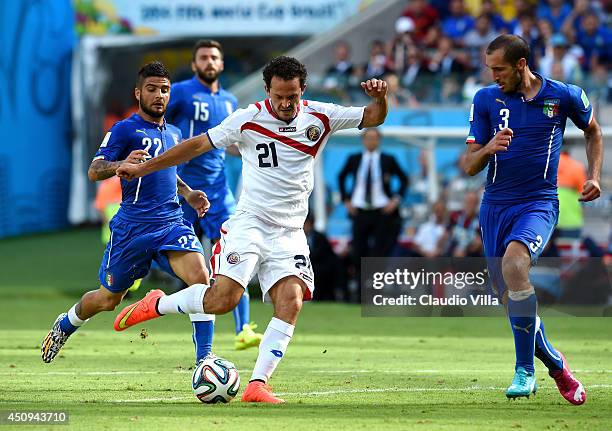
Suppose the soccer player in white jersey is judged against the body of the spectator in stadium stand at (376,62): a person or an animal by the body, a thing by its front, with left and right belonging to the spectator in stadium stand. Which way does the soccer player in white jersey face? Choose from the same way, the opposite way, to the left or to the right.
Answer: the same way

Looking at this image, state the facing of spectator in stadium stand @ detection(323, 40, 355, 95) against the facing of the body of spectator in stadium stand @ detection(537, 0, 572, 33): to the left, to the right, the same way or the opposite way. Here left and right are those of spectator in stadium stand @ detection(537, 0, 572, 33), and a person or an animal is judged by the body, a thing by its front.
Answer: the same way

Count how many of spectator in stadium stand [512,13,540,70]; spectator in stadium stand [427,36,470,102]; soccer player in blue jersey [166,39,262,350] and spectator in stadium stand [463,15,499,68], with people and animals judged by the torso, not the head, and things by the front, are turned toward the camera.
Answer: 4

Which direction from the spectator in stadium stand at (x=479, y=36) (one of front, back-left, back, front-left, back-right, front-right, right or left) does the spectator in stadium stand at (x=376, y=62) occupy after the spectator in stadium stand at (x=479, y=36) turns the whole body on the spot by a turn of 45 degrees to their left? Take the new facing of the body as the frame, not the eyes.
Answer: back-right

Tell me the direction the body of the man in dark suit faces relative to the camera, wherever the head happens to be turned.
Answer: toward the camera

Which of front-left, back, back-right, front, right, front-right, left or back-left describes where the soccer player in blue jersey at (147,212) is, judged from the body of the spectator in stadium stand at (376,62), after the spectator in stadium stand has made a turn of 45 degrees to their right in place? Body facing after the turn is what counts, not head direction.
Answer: front-left

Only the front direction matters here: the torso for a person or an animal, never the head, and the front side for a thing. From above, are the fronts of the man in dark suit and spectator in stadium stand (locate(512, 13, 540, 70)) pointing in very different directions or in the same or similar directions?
same or similar directions

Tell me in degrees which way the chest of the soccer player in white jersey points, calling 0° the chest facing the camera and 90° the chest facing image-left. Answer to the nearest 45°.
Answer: approximately 0°

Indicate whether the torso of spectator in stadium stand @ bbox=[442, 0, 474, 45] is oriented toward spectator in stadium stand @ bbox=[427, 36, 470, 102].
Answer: yes

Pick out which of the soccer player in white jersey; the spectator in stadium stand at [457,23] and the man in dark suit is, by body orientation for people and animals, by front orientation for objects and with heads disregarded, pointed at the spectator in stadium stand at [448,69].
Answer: the spectator in stadium stand at [457,23]

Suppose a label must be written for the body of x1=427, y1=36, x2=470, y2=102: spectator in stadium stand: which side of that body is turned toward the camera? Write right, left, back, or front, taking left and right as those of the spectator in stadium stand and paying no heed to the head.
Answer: front

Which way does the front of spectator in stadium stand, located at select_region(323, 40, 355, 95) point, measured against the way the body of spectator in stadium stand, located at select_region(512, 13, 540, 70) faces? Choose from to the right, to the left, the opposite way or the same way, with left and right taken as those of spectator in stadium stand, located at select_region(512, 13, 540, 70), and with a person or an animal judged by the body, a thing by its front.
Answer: the same way

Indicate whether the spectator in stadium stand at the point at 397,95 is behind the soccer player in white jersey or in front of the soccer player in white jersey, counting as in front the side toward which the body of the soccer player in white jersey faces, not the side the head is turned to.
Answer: behind

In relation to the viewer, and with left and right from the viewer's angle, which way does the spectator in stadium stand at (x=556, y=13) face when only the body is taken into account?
facing the viewer

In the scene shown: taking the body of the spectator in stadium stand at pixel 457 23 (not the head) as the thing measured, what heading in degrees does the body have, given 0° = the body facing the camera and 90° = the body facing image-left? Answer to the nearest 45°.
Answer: approximately 0°

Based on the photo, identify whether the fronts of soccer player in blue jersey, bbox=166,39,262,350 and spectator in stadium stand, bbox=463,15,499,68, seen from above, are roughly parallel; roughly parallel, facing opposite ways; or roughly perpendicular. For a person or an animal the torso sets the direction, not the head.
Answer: roughly parallel

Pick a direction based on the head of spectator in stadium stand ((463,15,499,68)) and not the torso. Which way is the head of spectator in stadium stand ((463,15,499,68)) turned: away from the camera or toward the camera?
toward the camera

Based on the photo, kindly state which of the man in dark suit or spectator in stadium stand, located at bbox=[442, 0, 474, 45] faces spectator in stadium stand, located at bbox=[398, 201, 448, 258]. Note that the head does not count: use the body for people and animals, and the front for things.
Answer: spectator in stadium stand, located at bbox=[442, 0, 474, 45]
